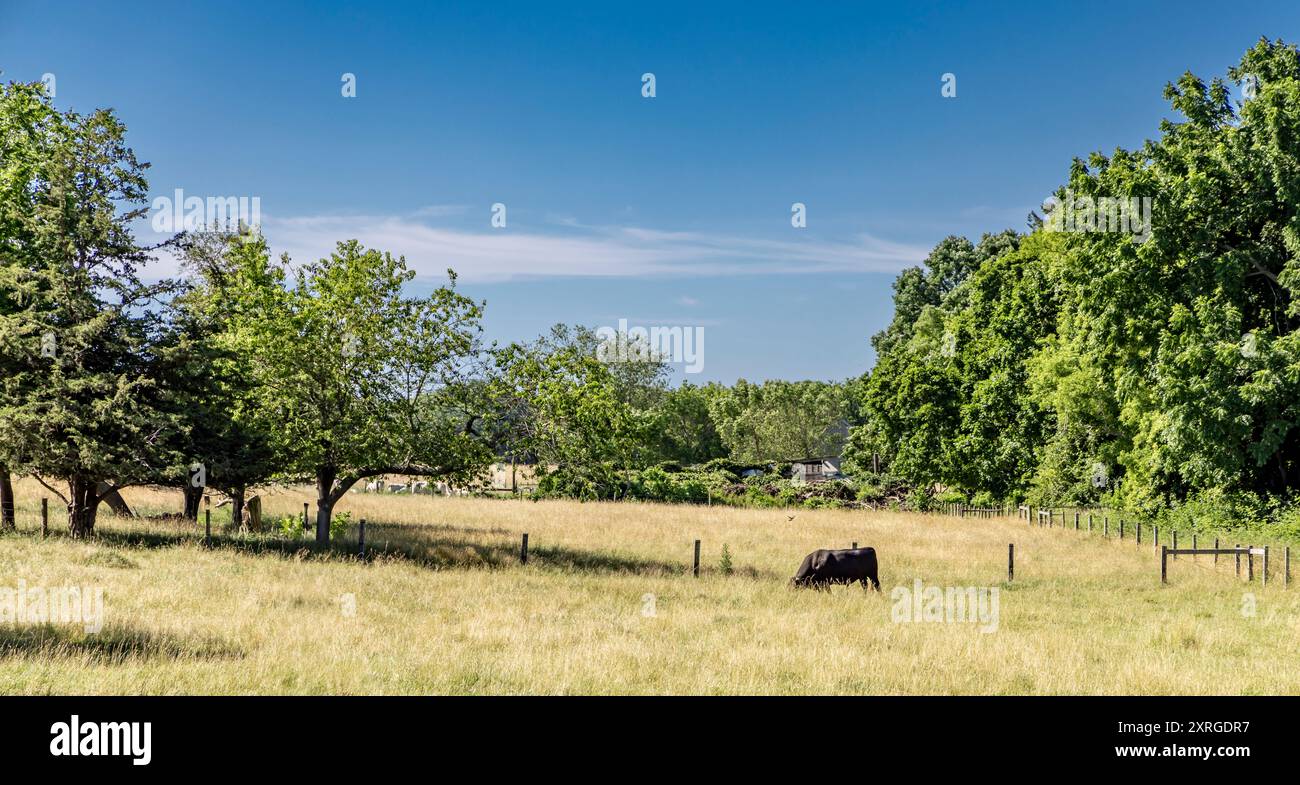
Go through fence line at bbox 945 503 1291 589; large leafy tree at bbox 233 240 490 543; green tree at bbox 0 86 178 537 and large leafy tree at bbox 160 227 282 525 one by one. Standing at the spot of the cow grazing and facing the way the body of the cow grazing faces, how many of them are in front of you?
3

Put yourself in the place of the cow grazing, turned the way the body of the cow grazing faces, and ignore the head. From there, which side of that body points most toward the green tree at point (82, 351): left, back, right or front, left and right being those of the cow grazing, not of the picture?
front

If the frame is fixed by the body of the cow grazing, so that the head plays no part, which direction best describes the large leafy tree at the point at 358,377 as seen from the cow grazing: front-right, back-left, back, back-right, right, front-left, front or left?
front

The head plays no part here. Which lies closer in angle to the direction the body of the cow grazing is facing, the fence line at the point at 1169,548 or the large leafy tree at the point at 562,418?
the large leafy tree

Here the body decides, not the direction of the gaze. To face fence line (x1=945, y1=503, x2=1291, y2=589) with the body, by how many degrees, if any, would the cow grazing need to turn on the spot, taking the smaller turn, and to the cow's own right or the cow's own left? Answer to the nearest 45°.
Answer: approximately 135° to the cow's own right

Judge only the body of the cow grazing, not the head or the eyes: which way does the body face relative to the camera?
to the viewer's left

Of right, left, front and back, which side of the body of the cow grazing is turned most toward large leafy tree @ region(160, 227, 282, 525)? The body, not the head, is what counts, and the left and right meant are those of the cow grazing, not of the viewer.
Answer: front
